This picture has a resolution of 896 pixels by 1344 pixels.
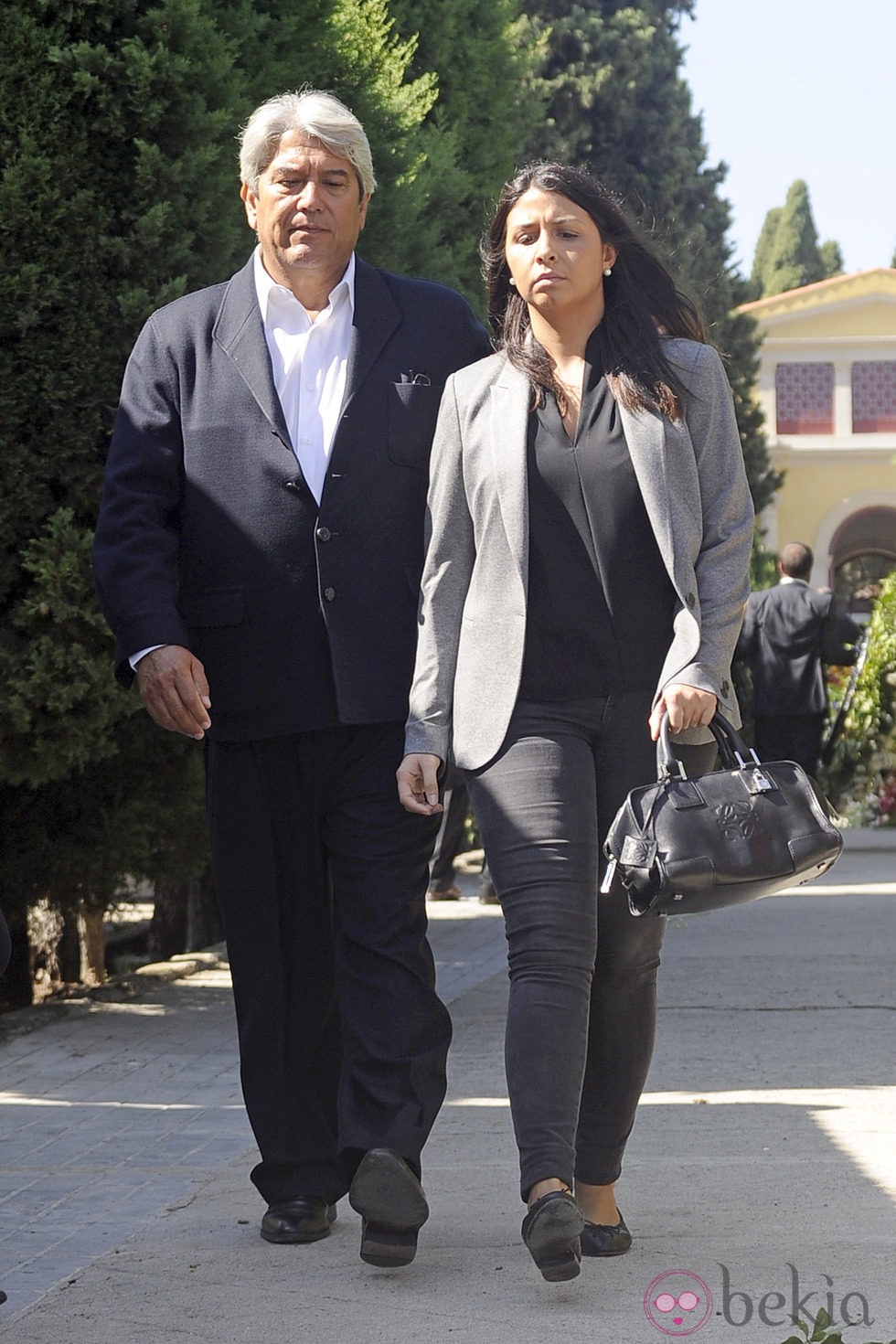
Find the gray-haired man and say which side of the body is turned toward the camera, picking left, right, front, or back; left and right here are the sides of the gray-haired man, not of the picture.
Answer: front

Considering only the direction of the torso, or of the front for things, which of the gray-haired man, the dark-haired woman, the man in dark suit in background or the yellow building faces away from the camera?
the man in dark suit in background

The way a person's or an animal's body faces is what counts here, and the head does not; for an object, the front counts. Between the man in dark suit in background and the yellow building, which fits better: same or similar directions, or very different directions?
very different directions

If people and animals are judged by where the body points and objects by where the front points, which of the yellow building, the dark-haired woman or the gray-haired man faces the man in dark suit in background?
the yellow building

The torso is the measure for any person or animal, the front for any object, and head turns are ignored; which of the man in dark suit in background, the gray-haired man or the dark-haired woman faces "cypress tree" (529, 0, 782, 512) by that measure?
the man in dark suit in background

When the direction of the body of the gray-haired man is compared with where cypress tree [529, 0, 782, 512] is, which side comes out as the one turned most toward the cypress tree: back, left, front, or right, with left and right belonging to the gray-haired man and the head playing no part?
back

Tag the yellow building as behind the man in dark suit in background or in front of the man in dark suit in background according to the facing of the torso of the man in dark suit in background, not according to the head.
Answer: in front

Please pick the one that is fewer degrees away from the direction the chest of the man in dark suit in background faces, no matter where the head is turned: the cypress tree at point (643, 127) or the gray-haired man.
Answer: the cypress tree

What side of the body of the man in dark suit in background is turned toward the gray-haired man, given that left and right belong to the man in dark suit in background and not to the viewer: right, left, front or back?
back

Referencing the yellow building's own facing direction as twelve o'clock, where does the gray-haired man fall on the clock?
The gray-haired man is roughly at 12 o'clock from the yellow building.

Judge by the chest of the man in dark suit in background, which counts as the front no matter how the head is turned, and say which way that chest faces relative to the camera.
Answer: away from the camera

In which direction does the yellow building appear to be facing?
toward the camera

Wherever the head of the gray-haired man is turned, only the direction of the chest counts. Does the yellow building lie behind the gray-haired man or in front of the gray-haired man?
behind

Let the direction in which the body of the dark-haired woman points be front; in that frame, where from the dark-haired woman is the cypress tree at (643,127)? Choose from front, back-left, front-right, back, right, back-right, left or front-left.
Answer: back

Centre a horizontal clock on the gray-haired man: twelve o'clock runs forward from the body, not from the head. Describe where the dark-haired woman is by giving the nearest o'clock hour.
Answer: The dark-haired woman is roughly at 10 o'clock from the gray-haired man.
